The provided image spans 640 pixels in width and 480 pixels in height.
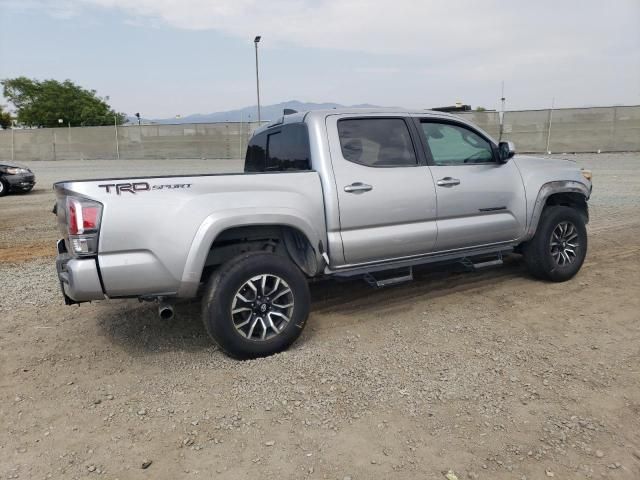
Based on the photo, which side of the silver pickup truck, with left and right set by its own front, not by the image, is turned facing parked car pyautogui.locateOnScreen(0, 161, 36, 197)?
left

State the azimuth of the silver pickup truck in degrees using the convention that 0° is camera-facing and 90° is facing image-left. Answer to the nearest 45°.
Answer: approximately 225°
